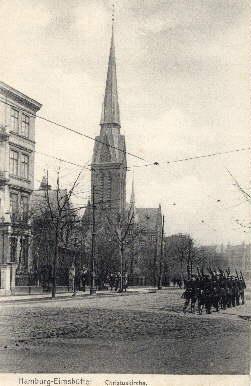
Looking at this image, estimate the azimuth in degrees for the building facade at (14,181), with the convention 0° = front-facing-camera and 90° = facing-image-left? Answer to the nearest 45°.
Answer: approximately 315°
